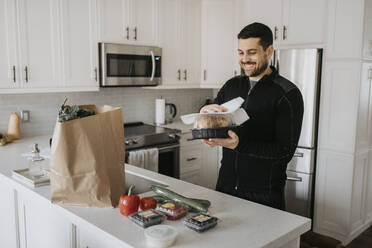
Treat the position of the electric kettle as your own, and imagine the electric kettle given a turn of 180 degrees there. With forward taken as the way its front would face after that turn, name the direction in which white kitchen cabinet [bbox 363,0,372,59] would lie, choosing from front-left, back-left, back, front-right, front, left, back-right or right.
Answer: front-right

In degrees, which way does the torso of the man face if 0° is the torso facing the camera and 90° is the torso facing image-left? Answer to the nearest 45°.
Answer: approximately 45°

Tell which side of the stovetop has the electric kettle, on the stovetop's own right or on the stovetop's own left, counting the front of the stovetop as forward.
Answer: on the stovetop's own left

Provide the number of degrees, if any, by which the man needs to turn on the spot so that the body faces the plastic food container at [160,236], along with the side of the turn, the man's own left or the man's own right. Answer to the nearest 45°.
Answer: approximately 45° to the man's own left

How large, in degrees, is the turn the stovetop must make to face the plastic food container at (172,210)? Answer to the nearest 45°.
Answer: approximately 45° to its right

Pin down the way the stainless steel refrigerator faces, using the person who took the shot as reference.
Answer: facing the viewer and to the left of the viewer

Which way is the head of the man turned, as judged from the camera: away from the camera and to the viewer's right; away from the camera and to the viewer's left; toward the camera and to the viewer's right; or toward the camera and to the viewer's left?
toward the camera and to the viewer's left

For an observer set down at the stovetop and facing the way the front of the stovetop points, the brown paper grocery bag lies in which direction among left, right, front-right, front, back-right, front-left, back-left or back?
front-right
